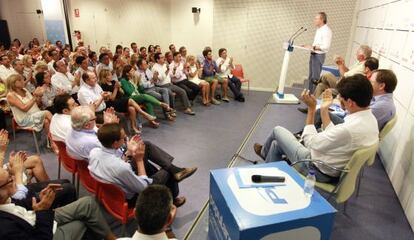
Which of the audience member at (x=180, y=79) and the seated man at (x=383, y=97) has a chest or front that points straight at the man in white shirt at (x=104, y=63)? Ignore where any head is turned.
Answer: the seated man

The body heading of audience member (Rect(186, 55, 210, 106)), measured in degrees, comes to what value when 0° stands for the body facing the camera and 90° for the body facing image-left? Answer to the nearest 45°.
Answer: approximately 315°

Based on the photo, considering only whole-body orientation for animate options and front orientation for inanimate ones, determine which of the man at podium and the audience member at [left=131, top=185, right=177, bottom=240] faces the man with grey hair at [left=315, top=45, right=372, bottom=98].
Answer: the audience member

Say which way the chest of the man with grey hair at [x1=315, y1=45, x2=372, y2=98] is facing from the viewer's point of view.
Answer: to the viewer's left

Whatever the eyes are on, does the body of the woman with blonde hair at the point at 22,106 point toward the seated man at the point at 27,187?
no

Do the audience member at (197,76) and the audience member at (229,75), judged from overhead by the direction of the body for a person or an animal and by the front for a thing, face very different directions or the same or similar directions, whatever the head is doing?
same or similar directions

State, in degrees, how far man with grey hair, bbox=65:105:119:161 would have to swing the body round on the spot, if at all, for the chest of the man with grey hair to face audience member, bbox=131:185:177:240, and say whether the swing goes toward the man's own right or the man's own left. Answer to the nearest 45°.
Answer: approximately 135° to the man's own right

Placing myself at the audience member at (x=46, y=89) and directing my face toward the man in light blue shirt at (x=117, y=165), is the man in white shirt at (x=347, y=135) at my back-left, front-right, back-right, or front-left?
front-left

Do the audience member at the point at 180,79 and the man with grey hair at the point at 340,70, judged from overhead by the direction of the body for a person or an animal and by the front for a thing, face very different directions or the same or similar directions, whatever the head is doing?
very different directions

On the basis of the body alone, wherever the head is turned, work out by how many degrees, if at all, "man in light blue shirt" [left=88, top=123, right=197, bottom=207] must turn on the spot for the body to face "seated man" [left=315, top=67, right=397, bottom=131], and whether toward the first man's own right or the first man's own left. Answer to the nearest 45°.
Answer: approximately 45° to the first man's own right

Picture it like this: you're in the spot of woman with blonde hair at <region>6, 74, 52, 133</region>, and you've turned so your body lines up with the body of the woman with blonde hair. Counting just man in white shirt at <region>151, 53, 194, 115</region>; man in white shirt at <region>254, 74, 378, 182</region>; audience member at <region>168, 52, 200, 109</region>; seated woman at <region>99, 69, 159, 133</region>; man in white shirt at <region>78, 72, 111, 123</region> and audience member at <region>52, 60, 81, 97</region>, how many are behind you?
0

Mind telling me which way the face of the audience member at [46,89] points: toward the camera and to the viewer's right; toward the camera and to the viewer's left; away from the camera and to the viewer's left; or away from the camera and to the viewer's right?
toward the camera and to the viewer's right

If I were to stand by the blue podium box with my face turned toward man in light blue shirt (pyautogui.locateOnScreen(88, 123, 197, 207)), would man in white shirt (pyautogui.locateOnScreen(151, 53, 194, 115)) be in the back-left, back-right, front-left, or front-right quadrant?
front-right

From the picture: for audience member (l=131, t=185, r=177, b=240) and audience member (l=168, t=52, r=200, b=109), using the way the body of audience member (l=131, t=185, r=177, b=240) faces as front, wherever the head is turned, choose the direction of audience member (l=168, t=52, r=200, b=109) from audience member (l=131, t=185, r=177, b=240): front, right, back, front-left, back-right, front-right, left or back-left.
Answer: front-left

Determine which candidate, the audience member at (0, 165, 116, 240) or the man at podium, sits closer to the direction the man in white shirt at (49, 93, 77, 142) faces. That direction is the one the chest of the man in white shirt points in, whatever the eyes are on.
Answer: the man at podium

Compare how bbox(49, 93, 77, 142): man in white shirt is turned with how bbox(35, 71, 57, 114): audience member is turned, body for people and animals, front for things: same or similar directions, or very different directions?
same or similar directions

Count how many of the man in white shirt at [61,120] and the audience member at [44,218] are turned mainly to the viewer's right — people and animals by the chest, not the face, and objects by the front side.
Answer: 2

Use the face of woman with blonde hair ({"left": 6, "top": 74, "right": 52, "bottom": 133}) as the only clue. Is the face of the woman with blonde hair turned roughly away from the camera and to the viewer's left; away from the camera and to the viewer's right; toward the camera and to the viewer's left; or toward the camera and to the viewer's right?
toward the camera and to the viewer's right

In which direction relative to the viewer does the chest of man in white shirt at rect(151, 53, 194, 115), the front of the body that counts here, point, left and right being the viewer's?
facing the viewer and to the right of the viewer

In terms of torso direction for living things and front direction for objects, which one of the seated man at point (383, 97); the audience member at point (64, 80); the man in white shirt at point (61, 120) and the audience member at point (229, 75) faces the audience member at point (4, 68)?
the seated man
